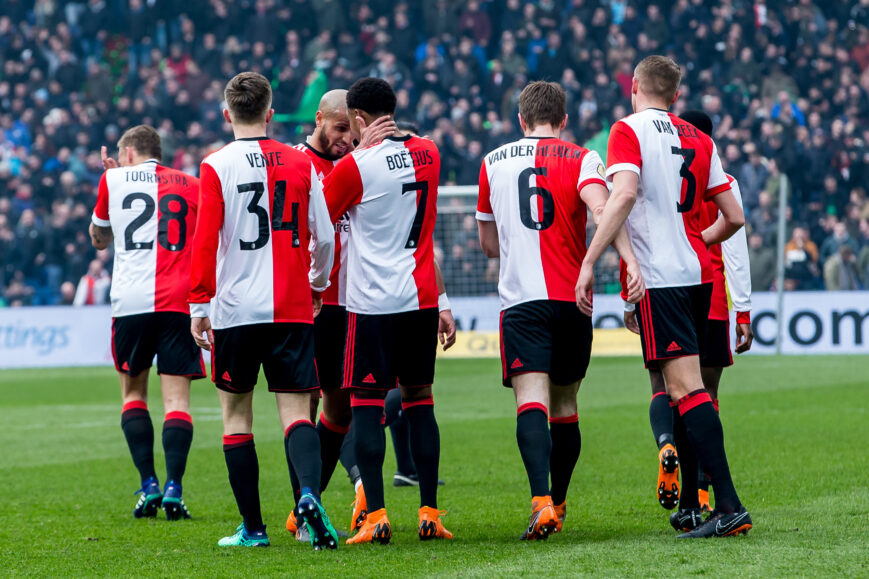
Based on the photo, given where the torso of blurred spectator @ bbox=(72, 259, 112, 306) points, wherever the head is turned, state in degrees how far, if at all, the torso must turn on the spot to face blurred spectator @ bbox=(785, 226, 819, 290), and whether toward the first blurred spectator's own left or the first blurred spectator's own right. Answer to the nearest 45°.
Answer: approximately 90° to the first blurred spectator's own left

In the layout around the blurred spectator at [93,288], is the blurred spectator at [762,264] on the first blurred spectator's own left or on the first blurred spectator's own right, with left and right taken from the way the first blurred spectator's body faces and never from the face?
on the first blurred spectator's own left

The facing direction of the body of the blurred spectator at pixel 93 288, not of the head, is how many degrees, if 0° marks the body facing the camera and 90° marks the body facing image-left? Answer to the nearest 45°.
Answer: approximately 0°
